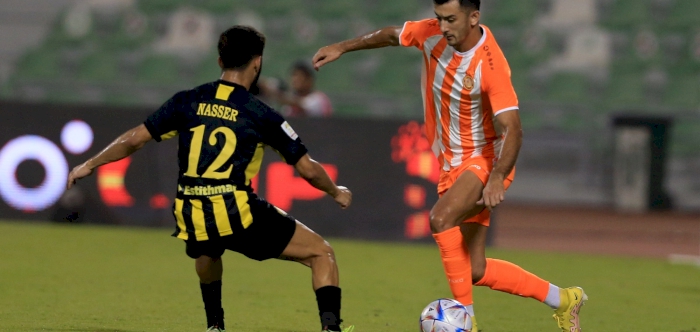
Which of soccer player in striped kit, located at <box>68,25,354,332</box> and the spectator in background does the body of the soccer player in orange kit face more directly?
the soccer player in striped kit

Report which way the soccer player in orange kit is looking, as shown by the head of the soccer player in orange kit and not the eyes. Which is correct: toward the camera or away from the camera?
toward the camera

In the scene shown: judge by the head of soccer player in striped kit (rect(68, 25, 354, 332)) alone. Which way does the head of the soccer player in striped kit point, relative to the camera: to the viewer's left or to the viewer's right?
to the viewer's right

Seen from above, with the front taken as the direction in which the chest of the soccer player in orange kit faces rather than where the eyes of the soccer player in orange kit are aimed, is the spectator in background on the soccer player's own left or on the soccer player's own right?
on the soccer player's own right

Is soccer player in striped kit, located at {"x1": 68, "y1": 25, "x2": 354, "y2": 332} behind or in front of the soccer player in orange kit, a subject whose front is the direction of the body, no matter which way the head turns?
in front

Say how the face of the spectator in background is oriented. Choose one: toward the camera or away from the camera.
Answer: toward the camera

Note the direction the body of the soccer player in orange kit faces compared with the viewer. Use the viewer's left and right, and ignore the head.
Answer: facing the viewer and to the left of the viewer
